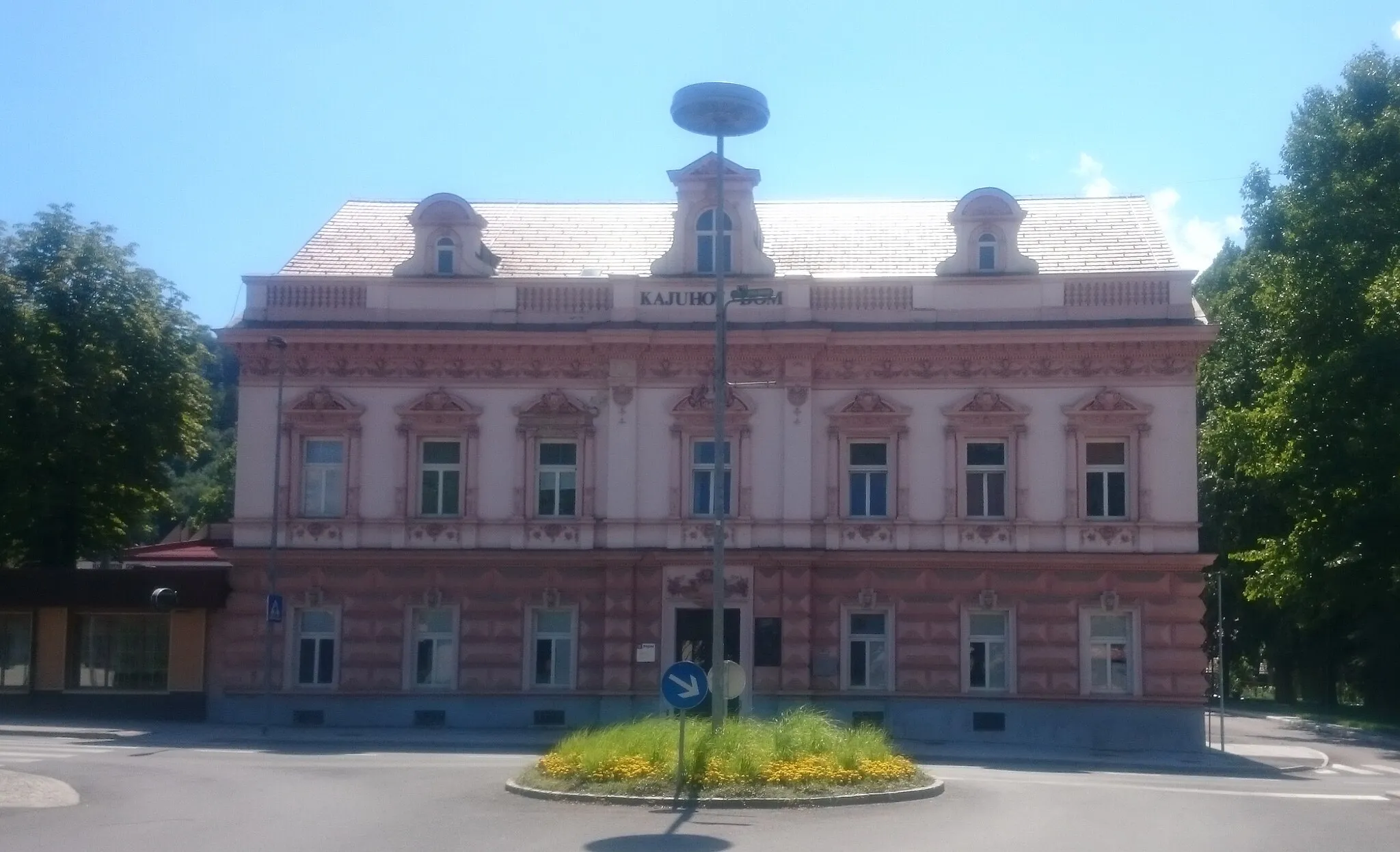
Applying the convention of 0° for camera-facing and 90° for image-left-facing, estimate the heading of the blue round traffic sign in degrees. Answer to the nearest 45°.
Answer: approximately 0°

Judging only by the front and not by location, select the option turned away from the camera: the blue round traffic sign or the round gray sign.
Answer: the round gray sign

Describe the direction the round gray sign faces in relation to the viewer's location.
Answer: facing away from the viewer

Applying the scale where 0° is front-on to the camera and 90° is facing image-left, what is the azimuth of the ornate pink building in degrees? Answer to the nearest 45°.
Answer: approximately 0°

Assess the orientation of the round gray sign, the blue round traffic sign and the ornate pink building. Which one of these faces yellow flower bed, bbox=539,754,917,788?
the ornate pink building

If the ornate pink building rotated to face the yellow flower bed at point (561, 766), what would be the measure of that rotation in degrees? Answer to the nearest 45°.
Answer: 0° — it already faces it

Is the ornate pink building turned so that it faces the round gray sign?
yes

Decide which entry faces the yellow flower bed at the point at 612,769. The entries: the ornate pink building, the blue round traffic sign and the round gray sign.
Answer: the ornate pink building

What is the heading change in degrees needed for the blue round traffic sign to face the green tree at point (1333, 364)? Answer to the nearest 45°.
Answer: approximately 135° to its left

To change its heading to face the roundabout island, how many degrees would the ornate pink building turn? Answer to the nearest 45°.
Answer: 0° — it already faces it
